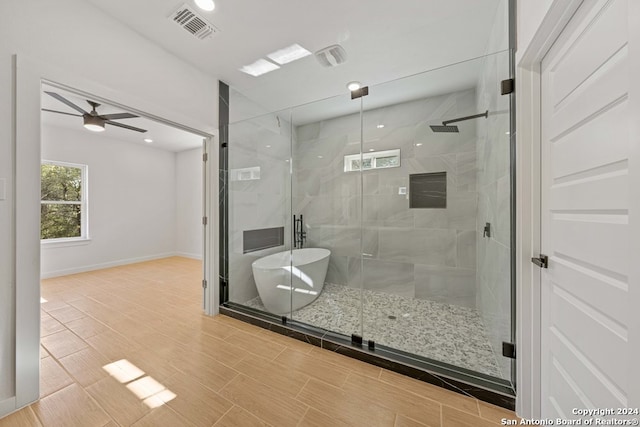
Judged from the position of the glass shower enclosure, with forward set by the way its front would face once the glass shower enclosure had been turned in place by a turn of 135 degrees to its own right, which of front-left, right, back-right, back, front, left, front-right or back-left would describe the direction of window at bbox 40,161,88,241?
left

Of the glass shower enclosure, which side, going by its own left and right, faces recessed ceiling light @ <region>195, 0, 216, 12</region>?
front

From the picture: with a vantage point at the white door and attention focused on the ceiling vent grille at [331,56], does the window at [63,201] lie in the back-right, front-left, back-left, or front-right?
front-left

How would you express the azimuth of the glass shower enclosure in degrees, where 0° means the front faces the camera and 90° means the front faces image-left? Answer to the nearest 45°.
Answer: approximately 45°

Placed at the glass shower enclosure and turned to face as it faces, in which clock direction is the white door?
The white door is roughly at 10 o'clock from the glass shower enclosure.
